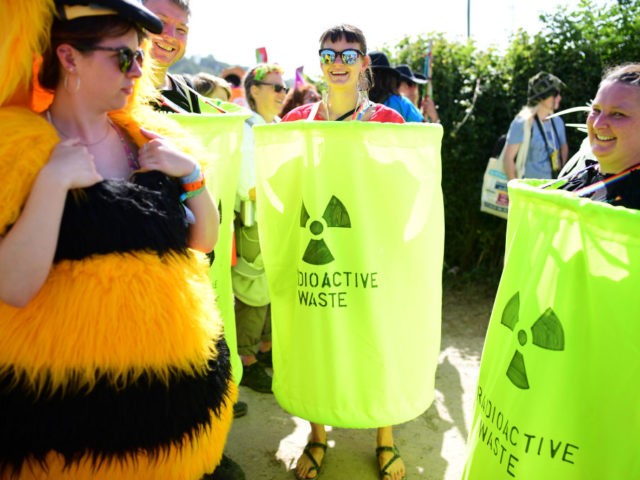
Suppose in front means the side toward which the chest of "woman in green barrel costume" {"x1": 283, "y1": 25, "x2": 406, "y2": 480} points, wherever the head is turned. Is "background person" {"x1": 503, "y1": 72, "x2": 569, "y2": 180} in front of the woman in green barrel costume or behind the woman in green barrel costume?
behind

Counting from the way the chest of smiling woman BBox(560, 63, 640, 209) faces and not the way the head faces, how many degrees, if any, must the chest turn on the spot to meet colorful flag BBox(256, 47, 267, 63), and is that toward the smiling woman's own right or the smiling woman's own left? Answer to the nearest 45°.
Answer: approximately 90° to the smiling woman's own right

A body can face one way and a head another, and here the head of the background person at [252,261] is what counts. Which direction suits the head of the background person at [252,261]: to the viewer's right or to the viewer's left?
to the viewer's right

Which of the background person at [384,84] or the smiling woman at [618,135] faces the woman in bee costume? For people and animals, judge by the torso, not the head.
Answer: the smiling woman

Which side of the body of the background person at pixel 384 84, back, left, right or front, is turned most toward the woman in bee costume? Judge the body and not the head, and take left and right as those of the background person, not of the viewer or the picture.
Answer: back

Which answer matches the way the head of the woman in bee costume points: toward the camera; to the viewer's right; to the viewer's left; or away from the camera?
to the viewer's right

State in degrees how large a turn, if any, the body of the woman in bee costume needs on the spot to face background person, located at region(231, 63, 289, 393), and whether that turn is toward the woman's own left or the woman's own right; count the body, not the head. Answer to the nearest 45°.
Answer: approximately 90° to the woman's own left

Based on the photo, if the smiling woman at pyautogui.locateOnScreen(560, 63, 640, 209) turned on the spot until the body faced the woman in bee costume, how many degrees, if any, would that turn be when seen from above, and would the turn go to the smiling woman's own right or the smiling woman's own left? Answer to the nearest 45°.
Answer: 0° — they already face them

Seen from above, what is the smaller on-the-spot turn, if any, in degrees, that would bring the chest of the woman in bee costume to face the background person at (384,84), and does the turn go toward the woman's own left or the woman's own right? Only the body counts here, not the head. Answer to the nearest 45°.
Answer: approximately 90° to the woman's own left

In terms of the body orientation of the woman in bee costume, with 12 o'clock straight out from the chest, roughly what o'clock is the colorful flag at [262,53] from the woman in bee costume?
The colorful flag is roughly at 8 o'clock from the woman in bee costume.
